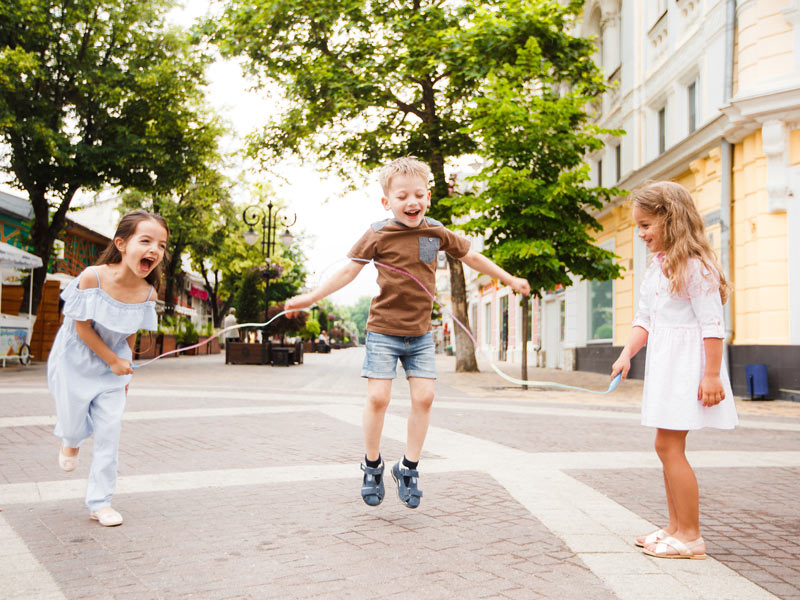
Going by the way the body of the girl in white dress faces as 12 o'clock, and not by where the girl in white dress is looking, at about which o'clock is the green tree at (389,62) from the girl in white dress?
The green tree is roughly at 2 o'clock from the girl in white dress.

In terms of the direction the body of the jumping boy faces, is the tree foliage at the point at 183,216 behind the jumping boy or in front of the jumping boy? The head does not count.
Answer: behind

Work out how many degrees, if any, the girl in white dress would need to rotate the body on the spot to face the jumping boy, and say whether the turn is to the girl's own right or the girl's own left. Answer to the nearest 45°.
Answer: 0° — they already face them

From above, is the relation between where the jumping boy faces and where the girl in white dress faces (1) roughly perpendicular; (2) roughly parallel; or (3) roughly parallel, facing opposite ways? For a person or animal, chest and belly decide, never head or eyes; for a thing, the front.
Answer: roughly perpendicular

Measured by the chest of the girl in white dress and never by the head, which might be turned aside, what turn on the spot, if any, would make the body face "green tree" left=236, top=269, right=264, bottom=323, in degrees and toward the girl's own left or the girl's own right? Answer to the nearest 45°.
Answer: approximately 45° to the girl's own right

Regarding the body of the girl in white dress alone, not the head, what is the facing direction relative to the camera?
to the viewer's left

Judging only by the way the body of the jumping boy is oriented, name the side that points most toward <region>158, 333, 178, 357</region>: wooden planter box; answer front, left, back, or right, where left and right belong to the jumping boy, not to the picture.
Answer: back

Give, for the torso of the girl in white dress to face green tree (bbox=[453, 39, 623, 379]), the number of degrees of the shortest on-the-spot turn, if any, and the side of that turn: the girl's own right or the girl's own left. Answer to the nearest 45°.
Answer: approximately 90° to the girl's own right

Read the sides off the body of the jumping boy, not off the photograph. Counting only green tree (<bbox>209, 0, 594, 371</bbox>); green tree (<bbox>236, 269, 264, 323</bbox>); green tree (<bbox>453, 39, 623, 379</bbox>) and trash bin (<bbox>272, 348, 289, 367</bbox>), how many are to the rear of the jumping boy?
4

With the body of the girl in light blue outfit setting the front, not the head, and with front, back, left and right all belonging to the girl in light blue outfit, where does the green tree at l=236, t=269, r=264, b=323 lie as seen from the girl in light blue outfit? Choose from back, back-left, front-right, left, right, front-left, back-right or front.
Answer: back-left

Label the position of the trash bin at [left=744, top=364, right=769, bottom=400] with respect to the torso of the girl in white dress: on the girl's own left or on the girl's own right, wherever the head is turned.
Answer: on the girl's own right

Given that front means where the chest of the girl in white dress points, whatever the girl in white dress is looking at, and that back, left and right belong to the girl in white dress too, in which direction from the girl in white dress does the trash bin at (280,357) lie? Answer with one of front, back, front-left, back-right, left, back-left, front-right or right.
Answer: front-right

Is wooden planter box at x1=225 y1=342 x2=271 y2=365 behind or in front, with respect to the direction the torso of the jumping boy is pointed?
behind

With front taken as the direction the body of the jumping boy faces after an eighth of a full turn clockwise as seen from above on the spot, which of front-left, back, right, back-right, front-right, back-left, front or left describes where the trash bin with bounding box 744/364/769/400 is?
back

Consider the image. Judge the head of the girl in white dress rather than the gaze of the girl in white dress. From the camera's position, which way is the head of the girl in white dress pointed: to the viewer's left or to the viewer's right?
to the viewer's left
